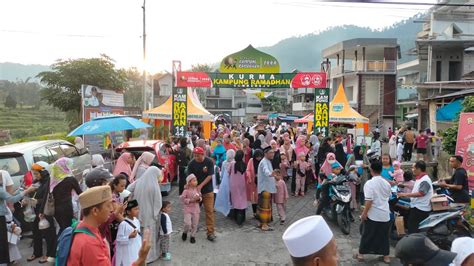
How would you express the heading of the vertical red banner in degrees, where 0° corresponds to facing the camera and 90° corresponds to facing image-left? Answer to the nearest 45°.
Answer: approximately 0°

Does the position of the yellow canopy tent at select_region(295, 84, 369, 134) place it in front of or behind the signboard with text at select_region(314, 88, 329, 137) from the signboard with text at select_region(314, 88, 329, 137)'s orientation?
behind
